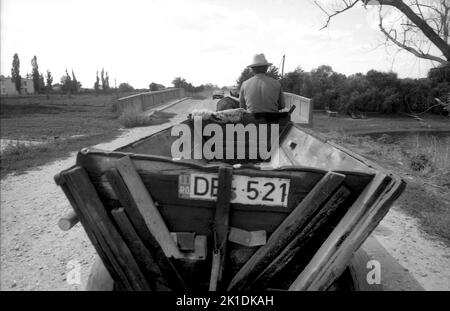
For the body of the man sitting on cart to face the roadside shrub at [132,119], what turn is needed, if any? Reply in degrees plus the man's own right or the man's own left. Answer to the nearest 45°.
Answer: approximately 45° to the man's own left

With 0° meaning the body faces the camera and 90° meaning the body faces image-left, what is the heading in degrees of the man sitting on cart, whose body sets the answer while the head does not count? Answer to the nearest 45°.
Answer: approximately 180°

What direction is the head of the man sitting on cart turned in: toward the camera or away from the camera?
away from the camera
